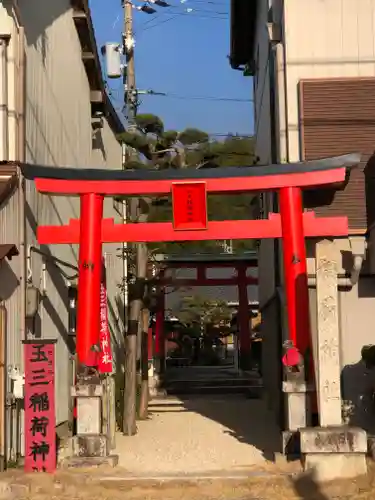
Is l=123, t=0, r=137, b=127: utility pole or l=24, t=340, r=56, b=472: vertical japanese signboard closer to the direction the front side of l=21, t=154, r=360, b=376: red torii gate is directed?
the vertical japanese signboard

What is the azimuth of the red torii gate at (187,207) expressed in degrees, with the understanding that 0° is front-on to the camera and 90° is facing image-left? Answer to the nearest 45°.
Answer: approximately 0°

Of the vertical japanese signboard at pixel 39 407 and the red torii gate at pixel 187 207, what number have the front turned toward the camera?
2

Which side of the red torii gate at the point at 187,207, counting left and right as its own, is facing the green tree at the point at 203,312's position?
back

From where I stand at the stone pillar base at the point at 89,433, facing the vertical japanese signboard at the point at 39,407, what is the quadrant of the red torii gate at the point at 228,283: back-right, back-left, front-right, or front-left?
back-right

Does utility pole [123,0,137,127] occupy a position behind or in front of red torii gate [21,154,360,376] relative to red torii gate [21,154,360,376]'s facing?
behind

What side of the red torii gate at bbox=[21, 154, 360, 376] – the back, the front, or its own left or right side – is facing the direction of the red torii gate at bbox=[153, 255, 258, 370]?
back

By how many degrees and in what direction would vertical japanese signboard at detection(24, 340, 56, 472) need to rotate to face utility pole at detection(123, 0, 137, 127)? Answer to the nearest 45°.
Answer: approximately 180°
